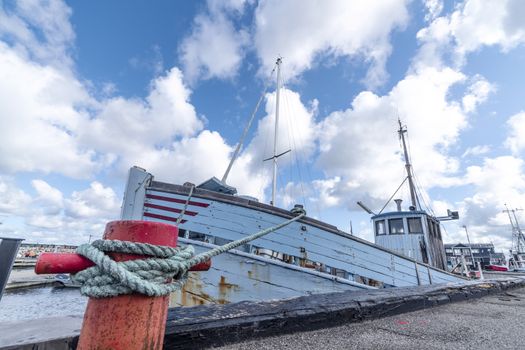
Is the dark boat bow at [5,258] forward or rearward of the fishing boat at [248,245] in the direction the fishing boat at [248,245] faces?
forward

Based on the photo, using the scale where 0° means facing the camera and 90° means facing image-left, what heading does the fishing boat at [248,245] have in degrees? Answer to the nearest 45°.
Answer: approximately 45°

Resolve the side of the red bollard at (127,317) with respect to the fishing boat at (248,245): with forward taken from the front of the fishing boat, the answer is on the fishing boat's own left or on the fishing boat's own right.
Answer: on the fishing boat's own left

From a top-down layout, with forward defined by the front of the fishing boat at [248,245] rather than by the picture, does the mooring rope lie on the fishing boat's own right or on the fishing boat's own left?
on the fishing boat's own left
